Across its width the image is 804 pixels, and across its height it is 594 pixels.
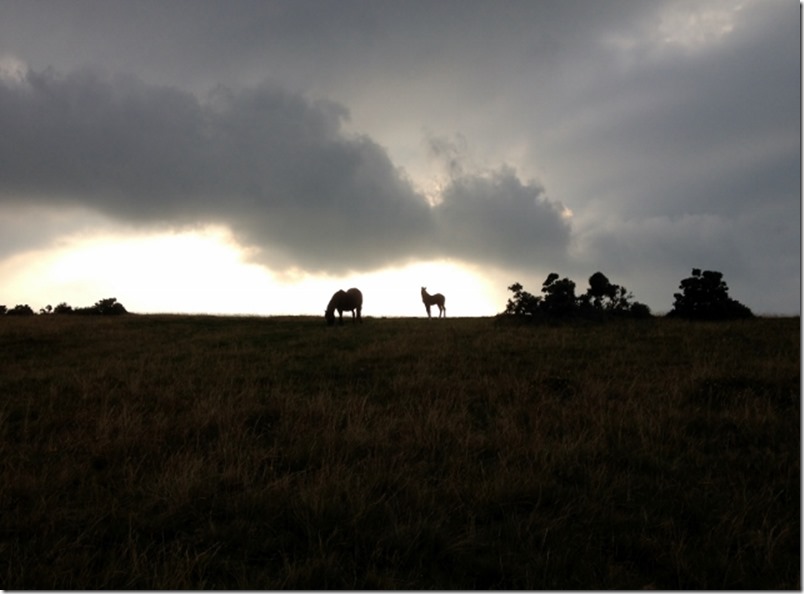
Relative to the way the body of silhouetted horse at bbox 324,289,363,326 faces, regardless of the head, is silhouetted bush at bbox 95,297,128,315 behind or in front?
in front

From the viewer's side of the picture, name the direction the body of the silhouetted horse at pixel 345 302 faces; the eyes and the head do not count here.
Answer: to the viewer's left

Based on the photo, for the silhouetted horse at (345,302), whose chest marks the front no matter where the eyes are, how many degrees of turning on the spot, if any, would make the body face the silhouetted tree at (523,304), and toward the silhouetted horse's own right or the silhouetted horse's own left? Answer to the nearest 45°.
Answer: approximately 135° to the silhouetted horse's own left

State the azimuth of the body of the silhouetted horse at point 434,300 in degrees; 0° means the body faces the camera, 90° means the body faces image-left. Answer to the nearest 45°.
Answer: approximately 90°

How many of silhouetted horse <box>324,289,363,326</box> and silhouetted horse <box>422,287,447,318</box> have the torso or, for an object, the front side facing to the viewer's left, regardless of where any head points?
2

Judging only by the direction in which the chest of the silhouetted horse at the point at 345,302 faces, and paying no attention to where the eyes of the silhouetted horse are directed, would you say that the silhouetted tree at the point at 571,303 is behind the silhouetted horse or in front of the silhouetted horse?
behind

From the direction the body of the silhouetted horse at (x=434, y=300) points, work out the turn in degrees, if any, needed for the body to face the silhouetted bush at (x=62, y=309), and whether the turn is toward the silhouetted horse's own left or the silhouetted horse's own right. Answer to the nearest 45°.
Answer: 0° — it already faces it

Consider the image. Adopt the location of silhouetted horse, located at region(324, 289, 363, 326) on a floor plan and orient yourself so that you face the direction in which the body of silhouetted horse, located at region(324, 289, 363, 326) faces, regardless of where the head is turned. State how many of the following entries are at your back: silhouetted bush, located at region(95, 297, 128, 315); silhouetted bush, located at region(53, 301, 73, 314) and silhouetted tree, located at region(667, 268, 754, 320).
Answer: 1

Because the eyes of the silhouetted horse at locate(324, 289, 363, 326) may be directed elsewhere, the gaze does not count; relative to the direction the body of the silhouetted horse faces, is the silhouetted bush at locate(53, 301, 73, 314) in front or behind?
in front

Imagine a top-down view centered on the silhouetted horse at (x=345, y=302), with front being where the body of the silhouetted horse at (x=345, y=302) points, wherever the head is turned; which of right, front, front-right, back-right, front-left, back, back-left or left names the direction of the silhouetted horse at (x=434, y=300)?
back-right
